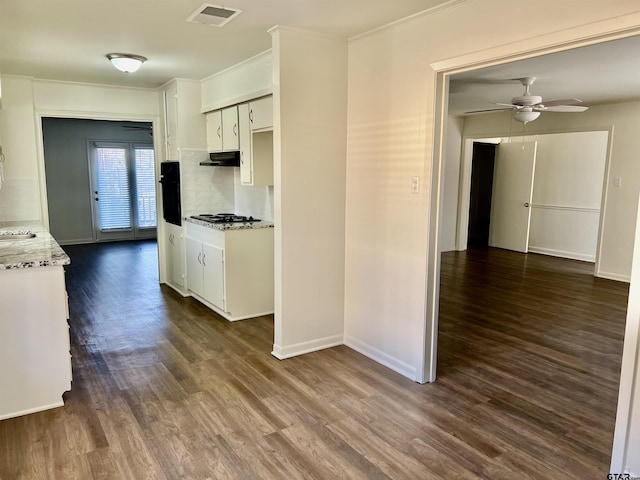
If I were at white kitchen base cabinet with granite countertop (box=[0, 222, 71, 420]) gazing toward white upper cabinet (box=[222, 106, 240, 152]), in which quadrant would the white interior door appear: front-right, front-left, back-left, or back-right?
front-right

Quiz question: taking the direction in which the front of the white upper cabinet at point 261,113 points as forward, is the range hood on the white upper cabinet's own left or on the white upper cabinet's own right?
on the white upper cabinet's own right

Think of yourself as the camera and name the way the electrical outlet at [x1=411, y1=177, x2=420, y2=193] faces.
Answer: facing the viewer and to the left of the viewer

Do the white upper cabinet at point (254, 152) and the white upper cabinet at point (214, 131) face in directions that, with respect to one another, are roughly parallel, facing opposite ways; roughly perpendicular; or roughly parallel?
roughly parallel

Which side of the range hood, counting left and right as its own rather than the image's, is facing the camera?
left

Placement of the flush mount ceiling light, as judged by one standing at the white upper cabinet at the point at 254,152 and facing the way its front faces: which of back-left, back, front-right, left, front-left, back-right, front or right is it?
front-right

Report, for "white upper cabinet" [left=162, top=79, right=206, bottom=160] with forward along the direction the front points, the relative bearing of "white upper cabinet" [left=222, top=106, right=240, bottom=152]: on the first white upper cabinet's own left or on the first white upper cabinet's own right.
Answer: on the first white upper cabinet's own left

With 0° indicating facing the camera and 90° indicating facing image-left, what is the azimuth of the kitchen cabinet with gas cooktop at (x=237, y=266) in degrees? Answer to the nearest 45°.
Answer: approximately 45°

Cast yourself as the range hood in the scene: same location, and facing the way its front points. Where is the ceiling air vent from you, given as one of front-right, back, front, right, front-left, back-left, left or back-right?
left

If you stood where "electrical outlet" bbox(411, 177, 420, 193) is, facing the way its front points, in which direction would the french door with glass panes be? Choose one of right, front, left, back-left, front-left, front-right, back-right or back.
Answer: right

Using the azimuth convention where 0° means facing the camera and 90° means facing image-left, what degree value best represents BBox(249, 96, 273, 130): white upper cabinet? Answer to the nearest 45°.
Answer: approximately 45°

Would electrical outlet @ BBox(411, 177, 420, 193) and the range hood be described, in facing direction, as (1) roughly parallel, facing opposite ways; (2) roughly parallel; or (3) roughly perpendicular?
roughly parallel

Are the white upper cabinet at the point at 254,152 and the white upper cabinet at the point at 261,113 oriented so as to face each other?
no

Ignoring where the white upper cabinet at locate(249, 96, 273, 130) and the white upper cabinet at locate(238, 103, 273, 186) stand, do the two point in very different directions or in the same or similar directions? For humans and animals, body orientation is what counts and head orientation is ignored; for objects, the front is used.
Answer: same or similar directions

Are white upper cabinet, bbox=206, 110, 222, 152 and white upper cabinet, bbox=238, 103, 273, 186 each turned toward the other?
no

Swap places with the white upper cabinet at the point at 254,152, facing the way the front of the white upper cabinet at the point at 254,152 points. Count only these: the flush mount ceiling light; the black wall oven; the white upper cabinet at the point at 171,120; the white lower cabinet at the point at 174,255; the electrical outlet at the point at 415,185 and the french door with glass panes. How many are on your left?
1

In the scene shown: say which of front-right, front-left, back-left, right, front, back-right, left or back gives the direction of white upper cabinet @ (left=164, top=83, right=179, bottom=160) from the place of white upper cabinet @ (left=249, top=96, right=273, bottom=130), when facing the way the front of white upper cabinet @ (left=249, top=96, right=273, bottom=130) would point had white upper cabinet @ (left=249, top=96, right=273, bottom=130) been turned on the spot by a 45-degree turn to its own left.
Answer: back-right
